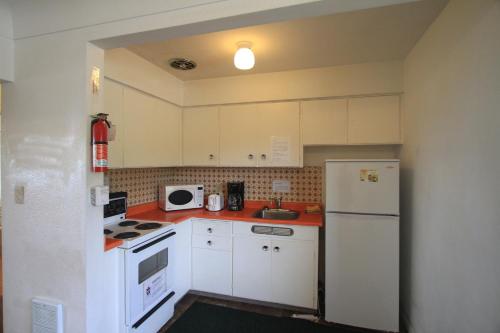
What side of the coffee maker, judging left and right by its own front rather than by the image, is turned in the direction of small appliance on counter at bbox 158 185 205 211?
right

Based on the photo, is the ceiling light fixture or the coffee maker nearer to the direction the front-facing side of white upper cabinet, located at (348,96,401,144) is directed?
the ceiling light fixture

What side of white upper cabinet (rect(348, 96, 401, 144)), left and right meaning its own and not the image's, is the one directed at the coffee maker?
right

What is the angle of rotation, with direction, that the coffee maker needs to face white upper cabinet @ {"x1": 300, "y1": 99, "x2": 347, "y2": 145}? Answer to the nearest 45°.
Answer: approximately 90° to its left

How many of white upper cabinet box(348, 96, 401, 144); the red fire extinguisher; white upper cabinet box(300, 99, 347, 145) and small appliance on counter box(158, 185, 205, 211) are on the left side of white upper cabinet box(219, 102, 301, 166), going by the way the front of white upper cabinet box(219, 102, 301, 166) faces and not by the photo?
2
